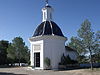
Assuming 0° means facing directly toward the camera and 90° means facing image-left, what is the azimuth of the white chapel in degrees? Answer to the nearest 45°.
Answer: approximately 45°

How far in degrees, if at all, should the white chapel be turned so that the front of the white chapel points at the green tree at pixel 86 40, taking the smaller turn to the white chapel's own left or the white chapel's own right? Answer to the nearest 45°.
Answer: approximately 90° to the white chapel's own left
